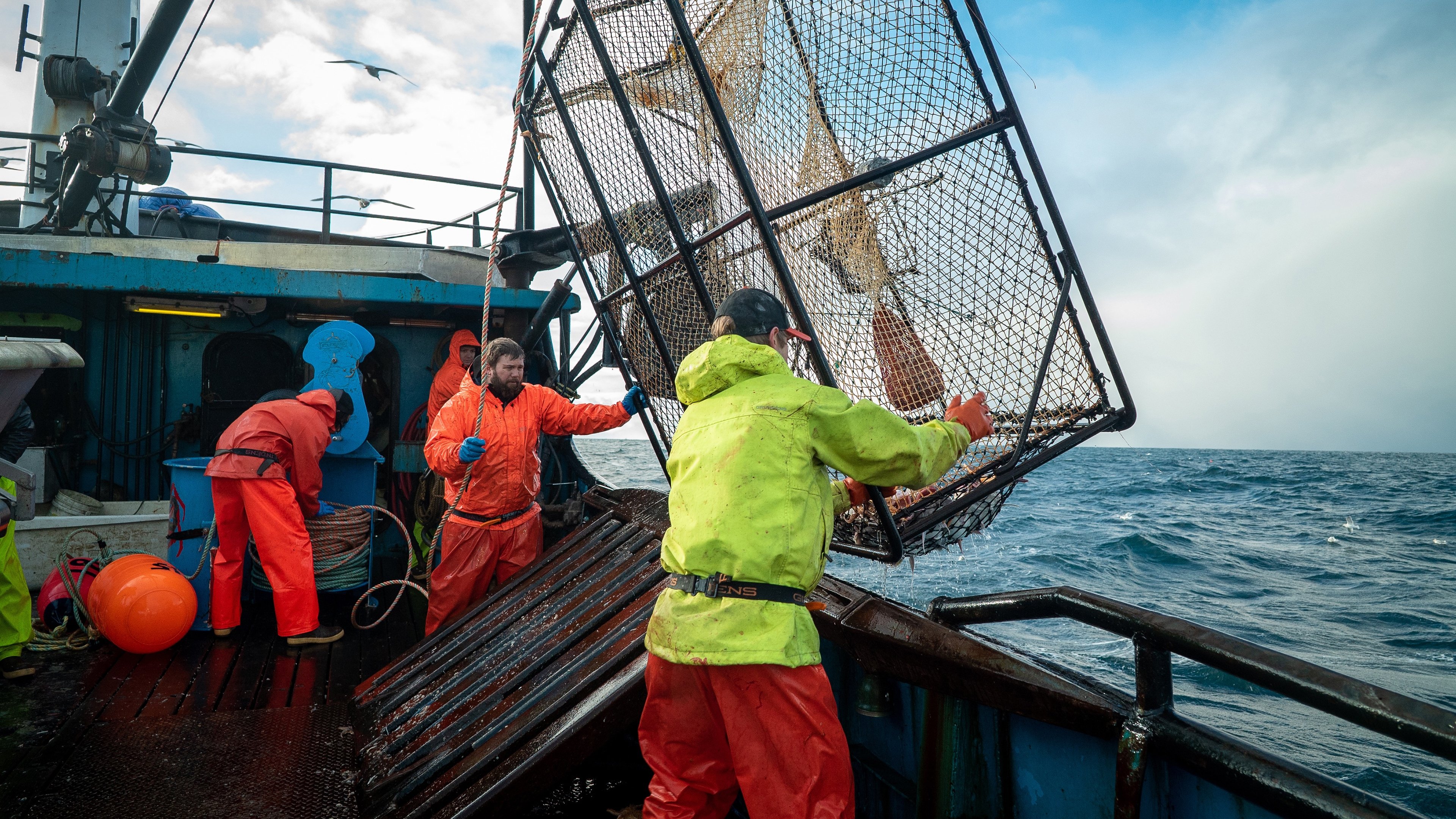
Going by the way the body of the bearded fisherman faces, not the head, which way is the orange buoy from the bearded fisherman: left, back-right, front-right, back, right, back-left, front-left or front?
back-right

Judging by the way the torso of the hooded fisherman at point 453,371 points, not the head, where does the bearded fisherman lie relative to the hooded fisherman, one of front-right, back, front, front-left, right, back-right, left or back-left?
front-right

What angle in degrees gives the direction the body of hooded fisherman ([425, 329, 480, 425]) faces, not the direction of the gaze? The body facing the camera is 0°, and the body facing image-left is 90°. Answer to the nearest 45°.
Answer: approximately 315°

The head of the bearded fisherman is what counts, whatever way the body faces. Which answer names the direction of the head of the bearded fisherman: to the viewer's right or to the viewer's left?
to the viewer's right

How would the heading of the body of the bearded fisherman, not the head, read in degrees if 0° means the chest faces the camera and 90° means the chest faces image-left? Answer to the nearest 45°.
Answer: approximately 315°

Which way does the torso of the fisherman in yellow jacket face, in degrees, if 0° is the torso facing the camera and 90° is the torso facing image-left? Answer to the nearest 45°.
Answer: approximately 225°

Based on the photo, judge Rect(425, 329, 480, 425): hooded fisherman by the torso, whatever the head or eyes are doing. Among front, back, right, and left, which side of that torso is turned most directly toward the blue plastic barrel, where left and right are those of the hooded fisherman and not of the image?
right

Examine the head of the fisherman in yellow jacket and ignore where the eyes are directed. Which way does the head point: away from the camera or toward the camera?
away from the camera
